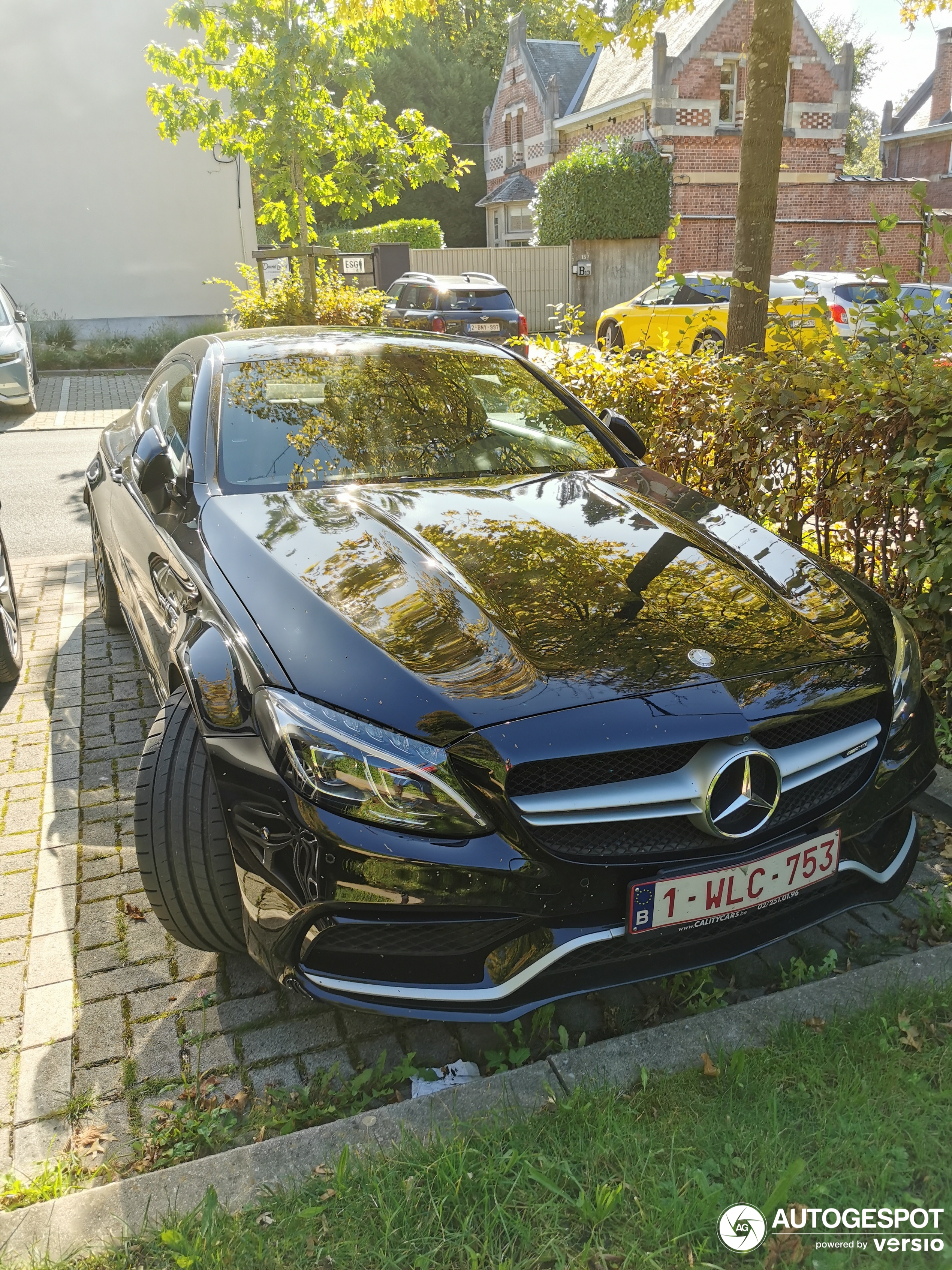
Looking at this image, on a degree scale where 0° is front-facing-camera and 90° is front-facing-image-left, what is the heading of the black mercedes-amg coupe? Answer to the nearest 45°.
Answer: approximately 315°

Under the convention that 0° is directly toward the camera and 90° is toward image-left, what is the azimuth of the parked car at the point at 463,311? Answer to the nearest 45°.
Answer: approximately 135°

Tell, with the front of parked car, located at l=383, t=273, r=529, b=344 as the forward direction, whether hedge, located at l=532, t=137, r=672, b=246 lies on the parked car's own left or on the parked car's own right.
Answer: on the parked car's own right

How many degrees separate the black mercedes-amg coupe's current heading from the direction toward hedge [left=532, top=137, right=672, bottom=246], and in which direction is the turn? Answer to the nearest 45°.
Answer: approximately 135° to its left

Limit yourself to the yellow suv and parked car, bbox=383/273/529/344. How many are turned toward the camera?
0

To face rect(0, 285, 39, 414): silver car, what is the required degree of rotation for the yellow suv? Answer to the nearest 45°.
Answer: approximately 90° to its left

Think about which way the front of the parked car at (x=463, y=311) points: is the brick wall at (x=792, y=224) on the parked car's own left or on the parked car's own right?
on the parked car's own right

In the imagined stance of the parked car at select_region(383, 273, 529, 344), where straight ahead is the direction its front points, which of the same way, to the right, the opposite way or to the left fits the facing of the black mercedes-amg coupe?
the opposite way

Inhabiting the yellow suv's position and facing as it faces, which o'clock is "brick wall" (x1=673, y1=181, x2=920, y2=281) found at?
The brick wall is roughly at 2 o'clock from the yellow suv.

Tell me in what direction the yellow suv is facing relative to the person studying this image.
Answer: facing away from the viewer and to the left of the viewer
